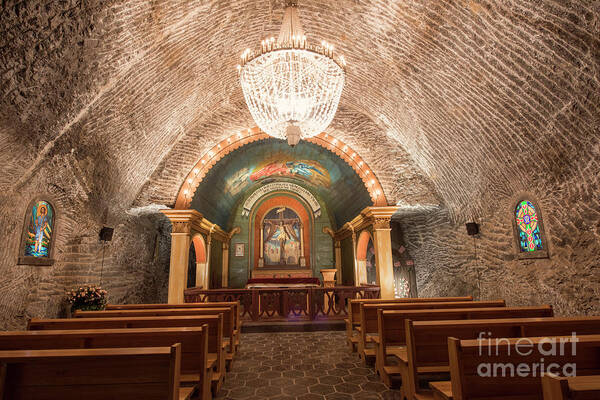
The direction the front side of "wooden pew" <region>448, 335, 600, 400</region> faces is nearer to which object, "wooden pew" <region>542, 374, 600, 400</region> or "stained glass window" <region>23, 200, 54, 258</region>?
the stained glass window

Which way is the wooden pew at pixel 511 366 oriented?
away from the camera

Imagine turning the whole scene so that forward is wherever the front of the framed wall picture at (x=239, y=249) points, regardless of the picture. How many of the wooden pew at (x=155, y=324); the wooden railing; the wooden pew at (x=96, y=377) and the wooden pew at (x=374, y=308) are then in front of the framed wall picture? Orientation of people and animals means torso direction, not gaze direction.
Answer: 4

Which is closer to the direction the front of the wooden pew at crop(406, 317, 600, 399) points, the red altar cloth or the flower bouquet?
the red altar cloth

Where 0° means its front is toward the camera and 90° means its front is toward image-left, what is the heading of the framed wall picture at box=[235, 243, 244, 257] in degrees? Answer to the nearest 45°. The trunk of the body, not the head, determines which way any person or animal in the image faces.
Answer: approximately 0°

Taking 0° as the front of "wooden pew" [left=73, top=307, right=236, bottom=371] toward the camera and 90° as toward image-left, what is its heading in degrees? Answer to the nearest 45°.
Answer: approximately 180°

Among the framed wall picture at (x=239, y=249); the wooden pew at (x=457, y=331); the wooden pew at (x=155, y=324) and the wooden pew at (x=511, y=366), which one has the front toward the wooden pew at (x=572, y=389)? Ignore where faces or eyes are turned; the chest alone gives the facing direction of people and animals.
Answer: the framed wall picture

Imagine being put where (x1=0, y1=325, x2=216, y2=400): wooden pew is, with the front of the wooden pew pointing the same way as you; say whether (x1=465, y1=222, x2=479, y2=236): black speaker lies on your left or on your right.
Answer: on your right

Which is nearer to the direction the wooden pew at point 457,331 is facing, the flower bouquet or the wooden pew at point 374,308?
the wooden pew

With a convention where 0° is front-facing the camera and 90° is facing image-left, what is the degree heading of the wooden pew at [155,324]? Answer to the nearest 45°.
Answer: approximately 180°

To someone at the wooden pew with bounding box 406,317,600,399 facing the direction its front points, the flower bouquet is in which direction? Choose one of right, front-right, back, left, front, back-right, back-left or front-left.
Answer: left

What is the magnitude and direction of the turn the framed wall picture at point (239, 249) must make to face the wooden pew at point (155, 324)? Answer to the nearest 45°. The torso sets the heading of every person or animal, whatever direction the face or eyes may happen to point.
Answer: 0° — it already faces it

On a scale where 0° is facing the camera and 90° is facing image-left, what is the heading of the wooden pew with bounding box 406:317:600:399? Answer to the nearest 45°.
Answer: approximately 180°

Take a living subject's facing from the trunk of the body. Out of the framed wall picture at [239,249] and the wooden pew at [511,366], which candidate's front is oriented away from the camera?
the wooden pew

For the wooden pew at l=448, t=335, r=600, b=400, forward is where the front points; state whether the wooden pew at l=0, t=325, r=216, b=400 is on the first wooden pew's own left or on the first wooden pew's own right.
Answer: on the first wooden pew's own left

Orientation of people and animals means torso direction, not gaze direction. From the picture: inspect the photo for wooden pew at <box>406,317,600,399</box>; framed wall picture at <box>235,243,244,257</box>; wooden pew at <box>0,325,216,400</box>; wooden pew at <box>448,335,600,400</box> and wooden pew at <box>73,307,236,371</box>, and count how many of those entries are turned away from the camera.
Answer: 4

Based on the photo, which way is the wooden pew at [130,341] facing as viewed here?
away from the camera

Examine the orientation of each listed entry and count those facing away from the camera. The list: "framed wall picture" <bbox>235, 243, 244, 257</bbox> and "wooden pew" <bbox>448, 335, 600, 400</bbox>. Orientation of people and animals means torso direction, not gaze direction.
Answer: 1
